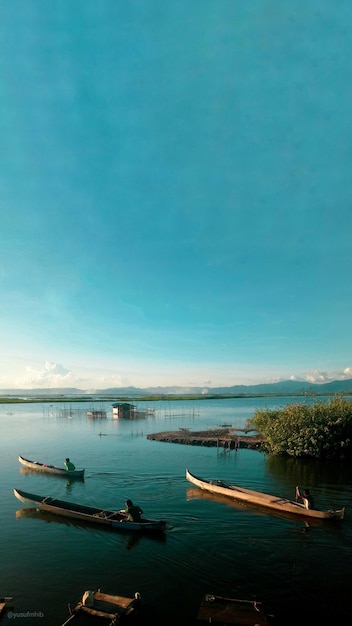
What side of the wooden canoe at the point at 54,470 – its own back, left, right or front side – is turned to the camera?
left

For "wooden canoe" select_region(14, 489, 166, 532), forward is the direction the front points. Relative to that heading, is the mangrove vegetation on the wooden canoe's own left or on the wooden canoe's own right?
on the wooden canoe's own right

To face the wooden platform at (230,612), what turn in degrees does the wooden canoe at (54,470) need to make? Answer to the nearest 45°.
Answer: approximately 90° to its left

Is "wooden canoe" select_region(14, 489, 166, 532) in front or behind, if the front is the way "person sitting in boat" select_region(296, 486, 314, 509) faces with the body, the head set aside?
in front

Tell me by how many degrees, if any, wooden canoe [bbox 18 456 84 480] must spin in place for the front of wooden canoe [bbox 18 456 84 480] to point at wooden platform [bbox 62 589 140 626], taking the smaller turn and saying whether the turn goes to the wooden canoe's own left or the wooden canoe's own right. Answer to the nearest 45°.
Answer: approximately 90° to the wooden canoe's own left

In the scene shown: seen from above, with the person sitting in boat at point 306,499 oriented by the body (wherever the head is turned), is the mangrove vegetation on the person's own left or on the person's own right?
on the person's own right

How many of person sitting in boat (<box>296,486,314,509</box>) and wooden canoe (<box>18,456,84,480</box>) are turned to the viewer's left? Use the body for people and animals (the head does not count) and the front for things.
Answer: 2

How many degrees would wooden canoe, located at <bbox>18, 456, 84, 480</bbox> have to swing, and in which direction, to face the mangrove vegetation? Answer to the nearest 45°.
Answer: approximately 180°

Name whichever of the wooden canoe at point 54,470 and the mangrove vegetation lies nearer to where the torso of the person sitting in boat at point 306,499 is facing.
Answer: the wooden canoe

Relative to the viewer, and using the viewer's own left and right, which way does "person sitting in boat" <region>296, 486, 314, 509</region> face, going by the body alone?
facing to the left of the viewer

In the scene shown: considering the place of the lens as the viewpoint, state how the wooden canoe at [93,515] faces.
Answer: facing away from the viewer and to the left of the viewer

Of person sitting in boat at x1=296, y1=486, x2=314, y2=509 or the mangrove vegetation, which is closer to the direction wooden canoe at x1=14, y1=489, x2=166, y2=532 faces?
the mangrove vegetation

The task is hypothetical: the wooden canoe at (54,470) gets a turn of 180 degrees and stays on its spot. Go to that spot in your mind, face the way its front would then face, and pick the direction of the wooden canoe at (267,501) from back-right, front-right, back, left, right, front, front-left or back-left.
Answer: front-right
